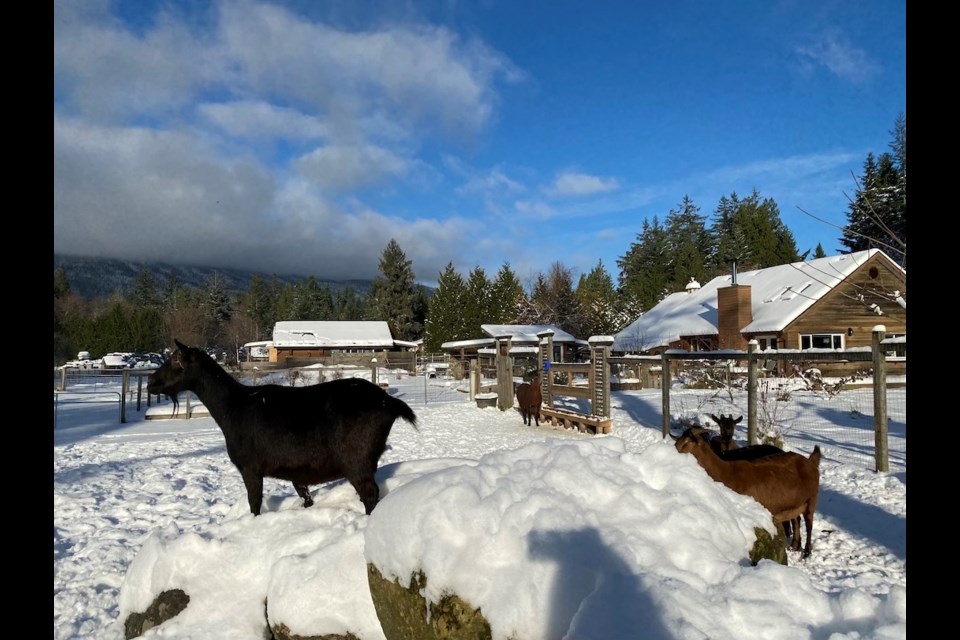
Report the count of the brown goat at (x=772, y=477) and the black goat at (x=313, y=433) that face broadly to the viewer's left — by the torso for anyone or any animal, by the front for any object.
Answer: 2

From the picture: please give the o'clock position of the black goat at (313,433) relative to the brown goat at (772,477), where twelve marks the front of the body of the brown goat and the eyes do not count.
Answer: The black goat is roughly at 11 o'clock from the brown goat.

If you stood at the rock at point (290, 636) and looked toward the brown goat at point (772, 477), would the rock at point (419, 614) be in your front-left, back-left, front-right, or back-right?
front-right

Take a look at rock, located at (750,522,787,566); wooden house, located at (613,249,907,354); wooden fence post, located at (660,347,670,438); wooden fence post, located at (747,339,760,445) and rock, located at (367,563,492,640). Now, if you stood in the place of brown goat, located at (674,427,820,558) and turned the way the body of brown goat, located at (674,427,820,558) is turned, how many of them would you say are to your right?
3

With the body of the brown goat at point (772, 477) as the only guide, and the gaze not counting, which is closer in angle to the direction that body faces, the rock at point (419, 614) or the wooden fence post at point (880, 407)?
the rock

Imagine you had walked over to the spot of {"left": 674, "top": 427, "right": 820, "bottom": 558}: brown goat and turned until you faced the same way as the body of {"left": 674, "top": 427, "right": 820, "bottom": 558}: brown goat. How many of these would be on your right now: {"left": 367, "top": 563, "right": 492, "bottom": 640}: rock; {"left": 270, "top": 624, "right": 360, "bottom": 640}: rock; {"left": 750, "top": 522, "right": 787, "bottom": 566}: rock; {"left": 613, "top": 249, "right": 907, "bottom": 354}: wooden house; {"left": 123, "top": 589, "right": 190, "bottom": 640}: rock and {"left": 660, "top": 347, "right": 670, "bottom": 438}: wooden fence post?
2

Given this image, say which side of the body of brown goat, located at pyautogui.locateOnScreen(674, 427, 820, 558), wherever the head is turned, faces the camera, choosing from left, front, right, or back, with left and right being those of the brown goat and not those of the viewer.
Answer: left

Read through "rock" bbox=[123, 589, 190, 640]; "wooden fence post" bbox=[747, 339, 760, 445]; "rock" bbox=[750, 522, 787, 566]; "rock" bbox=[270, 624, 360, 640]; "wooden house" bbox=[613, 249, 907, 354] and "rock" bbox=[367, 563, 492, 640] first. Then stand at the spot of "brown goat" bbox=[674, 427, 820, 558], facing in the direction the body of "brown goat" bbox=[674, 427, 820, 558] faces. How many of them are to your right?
2

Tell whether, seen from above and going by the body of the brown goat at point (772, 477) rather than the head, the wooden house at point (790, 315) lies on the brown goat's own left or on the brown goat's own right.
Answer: on the brown goat's own right

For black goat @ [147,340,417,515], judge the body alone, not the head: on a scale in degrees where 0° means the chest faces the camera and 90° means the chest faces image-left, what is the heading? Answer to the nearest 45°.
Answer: approximately 90°

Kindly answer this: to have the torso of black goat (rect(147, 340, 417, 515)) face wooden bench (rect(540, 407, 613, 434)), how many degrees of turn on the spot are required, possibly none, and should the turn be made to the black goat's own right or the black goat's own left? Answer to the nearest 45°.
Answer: approximately 135° to the black goat's own right

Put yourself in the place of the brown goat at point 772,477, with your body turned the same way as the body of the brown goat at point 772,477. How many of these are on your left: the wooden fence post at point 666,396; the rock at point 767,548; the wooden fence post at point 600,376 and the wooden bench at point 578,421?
1

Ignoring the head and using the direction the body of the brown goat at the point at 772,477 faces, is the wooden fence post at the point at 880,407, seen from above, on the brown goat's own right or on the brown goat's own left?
on the brown goat's own right

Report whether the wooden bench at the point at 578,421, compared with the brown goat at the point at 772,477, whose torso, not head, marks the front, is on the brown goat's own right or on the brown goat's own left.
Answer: on the brown goat's own right

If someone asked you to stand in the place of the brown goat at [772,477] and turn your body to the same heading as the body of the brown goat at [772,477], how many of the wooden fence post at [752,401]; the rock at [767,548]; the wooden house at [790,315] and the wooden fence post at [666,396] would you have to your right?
3
